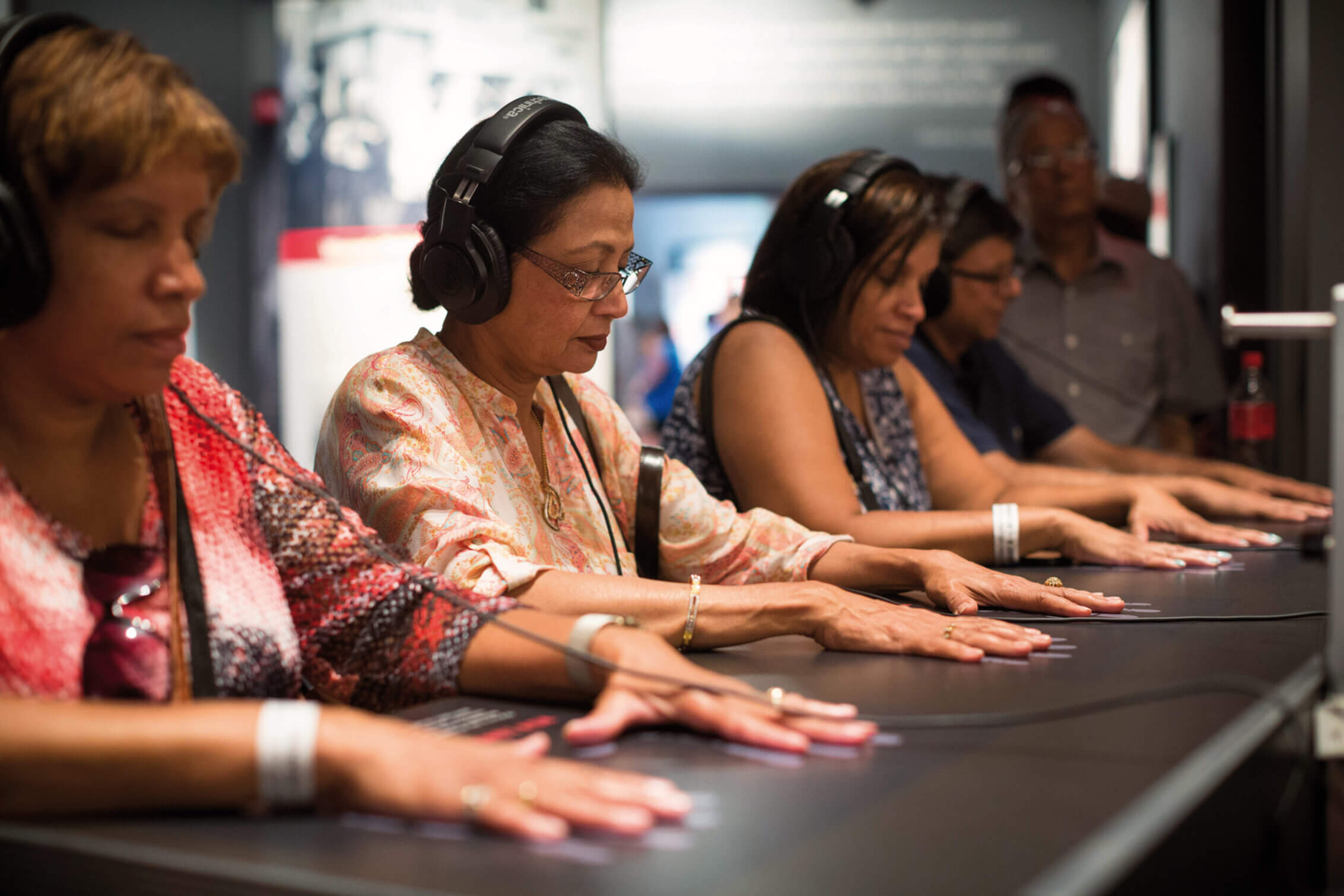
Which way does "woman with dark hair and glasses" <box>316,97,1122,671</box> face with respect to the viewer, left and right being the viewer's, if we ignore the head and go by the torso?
facing the viewer and to the right of the viewer

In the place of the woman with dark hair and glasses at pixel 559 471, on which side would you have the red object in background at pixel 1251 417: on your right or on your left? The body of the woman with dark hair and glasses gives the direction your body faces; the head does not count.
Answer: on your left

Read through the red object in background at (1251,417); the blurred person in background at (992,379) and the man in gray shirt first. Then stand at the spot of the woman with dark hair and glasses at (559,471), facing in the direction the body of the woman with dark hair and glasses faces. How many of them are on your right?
0

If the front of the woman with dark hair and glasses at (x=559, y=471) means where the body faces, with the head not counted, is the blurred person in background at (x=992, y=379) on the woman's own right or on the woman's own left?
on the woman's own left

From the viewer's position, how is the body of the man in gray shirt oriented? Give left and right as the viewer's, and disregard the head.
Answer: facing the viewer

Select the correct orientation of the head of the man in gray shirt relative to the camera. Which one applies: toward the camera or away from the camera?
toward the camera

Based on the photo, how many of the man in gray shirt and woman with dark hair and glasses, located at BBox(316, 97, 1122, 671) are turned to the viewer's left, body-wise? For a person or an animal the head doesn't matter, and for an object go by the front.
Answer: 0

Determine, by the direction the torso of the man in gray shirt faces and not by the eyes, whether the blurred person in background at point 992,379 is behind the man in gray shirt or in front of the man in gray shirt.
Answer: in front
